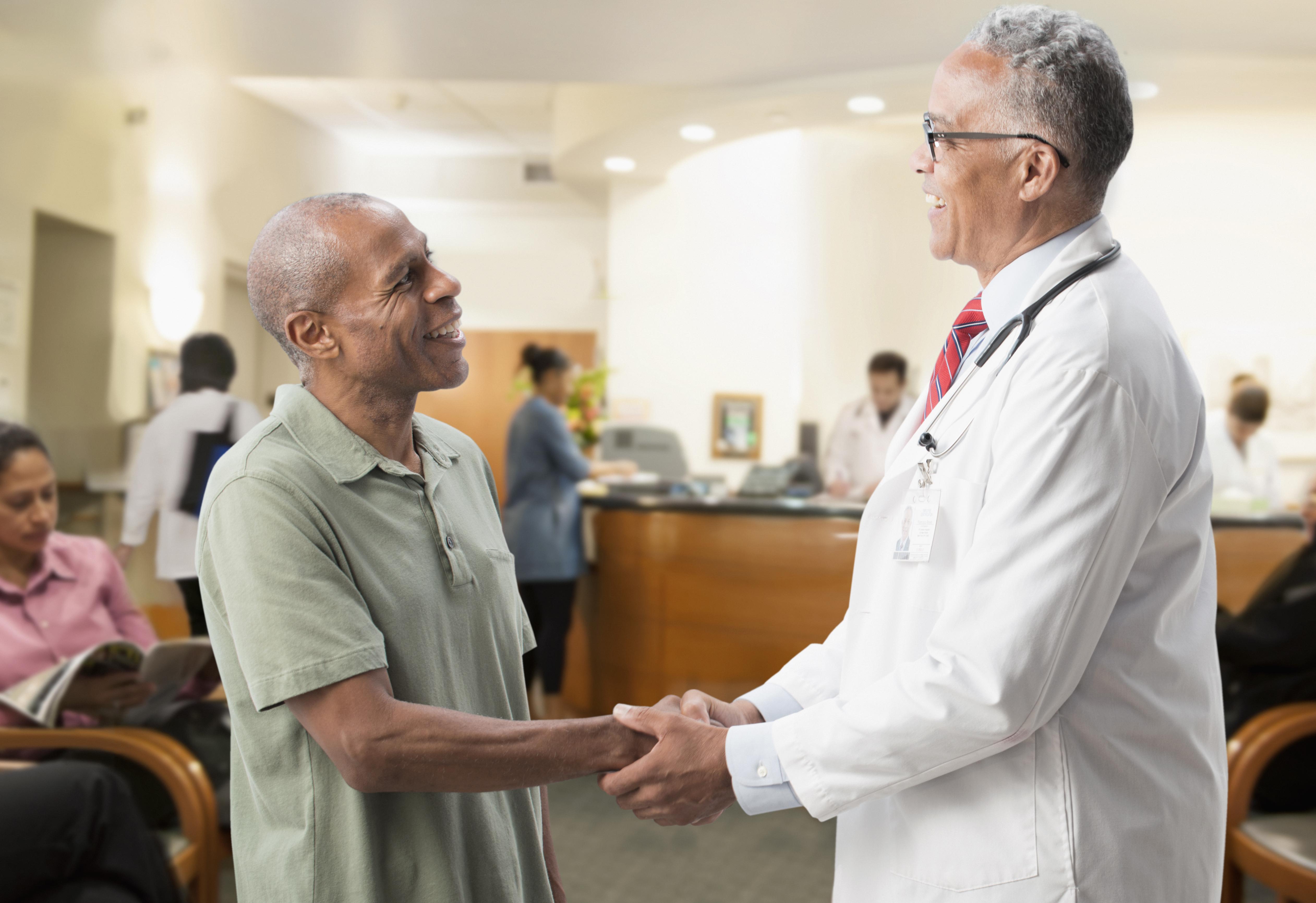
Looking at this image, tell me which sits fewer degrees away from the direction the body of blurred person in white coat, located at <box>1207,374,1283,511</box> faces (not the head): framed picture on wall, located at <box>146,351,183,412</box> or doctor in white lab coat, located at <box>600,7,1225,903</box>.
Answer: the doctor in white lab coat

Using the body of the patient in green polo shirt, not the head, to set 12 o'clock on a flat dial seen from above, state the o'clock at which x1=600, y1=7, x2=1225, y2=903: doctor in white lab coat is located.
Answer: The doctor in white lab coat is roughly at 11 o'clock from the patient in green polo shirt.

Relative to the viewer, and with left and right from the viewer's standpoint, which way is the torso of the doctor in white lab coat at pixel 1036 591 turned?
facing to the left of the viewer

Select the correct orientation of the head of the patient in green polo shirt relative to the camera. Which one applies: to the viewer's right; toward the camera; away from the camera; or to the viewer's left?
to the viewer's right

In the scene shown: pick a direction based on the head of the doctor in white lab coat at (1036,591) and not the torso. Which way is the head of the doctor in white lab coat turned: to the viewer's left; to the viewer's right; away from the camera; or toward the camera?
to the viewer's left

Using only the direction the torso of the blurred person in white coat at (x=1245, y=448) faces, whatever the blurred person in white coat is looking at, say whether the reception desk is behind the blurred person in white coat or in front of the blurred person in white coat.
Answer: in front

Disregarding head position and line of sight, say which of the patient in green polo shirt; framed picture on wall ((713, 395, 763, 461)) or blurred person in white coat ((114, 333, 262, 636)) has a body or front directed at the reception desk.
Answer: the framed picture on wall

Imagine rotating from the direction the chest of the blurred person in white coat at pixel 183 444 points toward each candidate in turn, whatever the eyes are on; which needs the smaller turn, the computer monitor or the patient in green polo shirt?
the computer monitor

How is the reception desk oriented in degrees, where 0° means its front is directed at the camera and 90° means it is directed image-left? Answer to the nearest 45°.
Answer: approximately 0°

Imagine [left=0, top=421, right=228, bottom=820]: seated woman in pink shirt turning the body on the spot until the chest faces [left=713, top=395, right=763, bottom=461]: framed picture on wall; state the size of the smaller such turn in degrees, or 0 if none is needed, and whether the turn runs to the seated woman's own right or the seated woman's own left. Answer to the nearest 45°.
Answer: approximately 90° to the seated woman's own left

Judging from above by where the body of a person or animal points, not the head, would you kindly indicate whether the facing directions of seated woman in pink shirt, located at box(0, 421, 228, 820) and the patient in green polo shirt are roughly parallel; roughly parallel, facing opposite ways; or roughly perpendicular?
roughly parallel

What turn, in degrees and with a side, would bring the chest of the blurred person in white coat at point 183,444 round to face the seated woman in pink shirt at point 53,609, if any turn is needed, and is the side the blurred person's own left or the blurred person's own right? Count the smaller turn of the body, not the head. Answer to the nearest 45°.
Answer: approximately 180°

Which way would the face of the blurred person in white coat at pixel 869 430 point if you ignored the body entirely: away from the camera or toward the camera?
toward the camera

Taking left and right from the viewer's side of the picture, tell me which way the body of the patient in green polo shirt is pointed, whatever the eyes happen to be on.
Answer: facing the viewer and to the right of the viewer

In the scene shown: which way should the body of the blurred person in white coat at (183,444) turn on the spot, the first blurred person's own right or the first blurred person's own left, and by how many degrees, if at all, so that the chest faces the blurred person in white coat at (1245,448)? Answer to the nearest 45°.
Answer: approximately 90° to the first blurred person's own right

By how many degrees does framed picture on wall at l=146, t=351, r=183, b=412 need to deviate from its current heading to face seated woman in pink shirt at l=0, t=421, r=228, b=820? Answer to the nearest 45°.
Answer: approximately 45° to its right

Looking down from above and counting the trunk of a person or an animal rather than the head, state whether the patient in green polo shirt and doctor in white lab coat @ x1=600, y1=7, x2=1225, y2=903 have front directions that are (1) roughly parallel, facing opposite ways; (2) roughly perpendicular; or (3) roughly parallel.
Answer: roughly parallel, facing opposite ways

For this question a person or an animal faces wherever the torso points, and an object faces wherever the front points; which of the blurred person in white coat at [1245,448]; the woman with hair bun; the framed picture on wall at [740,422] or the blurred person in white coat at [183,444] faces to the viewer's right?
the woman with hair bun

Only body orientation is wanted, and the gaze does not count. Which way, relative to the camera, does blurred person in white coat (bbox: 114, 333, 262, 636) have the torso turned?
away from the camera

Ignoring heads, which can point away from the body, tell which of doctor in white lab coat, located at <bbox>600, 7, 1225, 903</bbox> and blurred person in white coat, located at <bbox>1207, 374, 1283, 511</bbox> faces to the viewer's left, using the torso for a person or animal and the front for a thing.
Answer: the doctor in white lab coat

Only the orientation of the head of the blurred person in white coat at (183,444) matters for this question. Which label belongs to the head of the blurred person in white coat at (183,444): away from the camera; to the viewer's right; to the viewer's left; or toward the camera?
away from the camera
